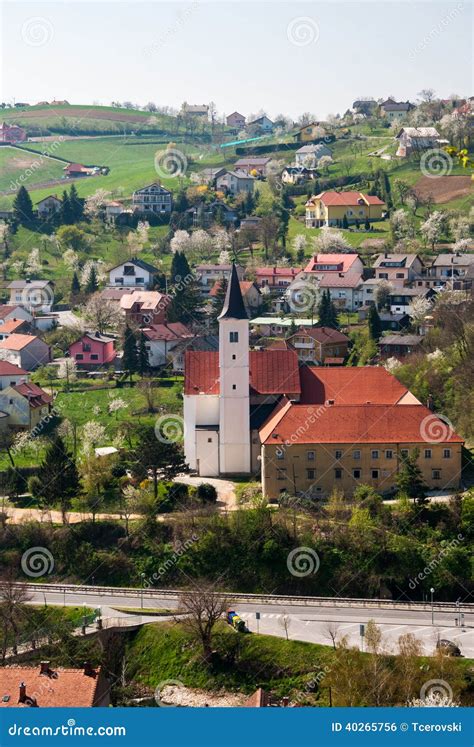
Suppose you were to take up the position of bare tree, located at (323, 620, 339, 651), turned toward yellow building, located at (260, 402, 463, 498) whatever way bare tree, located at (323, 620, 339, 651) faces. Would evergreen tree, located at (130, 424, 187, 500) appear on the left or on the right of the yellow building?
left

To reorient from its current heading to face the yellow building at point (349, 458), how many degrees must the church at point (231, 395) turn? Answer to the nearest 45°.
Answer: approximately 135° to its left

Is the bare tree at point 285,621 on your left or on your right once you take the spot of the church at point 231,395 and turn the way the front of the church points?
on your left

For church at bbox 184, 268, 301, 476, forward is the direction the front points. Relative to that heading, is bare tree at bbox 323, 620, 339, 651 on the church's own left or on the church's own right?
on the church's own left

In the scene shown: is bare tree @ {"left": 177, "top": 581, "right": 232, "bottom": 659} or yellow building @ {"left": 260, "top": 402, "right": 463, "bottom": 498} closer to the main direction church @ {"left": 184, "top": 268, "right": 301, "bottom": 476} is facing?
the bare tree

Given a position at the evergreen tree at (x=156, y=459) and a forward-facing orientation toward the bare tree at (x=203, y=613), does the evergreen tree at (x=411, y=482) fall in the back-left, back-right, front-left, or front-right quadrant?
front-left

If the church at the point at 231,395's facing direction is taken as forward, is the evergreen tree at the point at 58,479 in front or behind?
in front
